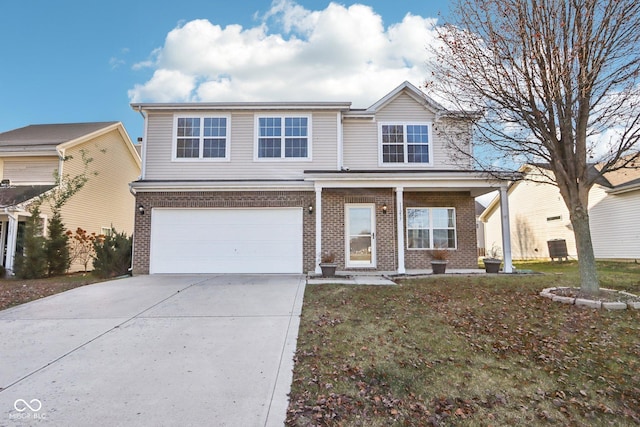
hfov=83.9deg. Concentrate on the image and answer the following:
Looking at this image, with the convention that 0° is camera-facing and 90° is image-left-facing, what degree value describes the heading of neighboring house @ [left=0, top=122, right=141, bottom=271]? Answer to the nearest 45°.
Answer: approximately 45°

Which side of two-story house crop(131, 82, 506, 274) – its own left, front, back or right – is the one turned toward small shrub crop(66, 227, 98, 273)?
right

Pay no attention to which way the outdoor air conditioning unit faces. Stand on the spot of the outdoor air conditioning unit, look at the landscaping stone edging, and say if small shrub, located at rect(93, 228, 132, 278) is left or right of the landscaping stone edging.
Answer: right

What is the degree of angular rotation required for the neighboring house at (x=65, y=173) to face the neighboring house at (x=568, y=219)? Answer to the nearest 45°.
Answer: approximately 90° to its left

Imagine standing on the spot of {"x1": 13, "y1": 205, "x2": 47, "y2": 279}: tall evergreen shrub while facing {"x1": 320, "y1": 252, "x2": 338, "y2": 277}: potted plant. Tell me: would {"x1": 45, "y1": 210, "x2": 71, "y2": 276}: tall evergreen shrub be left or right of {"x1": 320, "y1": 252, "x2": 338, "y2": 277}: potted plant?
left

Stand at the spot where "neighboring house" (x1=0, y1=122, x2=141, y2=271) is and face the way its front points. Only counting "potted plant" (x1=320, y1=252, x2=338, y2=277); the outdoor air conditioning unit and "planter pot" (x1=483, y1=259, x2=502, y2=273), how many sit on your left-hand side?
3

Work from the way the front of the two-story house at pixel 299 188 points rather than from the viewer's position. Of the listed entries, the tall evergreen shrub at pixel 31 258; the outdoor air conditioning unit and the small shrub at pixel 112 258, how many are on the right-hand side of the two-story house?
2

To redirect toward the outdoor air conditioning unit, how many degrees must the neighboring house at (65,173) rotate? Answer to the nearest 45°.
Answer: approximately 90° to its left

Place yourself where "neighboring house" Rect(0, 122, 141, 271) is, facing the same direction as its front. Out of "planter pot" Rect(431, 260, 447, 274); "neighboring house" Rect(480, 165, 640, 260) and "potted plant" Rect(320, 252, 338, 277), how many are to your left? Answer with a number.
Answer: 3

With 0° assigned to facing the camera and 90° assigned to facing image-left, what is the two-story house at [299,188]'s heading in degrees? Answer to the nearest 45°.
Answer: approximately 0°
